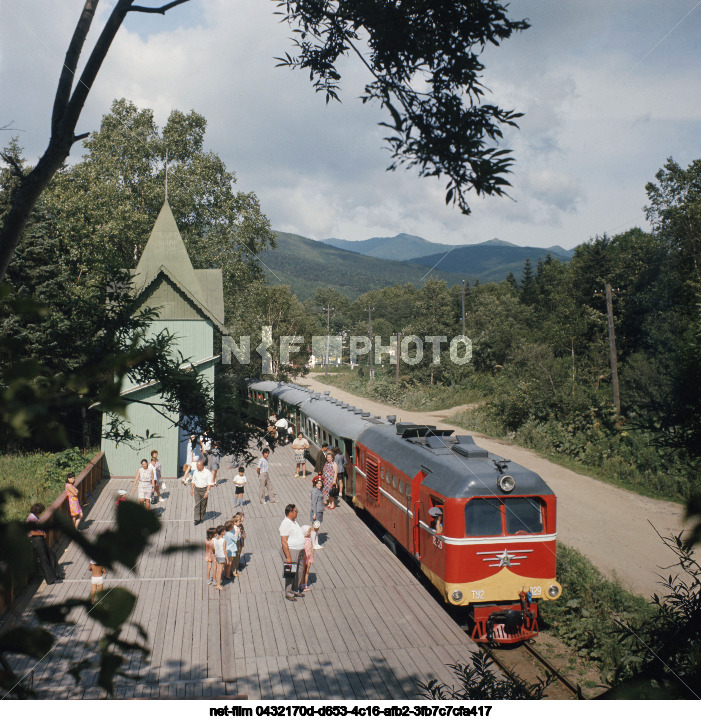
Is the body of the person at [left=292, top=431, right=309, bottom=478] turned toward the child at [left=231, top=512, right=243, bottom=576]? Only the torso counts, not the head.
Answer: yes

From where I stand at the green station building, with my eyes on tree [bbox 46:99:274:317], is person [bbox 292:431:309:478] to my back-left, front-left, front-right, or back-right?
back-right

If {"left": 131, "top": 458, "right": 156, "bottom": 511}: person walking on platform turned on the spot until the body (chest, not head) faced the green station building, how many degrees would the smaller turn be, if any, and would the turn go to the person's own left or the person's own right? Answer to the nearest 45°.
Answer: approximately 180°

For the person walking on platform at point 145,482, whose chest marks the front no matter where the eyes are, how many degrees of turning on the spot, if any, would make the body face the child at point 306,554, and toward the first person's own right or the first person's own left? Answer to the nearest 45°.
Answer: approximately 45° to the first person's own left

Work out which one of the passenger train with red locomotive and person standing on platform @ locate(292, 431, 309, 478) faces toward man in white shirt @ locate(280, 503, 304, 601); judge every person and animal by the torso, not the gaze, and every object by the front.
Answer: the person standing on platform

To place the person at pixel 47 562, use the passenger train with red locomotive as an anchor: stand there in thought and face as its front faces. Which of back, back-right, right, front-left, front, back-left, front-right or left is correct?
back-right

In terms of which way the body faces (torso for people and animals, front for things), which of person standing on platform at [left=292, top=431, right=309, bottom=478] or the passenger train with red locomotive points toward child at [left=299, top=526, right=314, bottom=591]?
the person standing on platform

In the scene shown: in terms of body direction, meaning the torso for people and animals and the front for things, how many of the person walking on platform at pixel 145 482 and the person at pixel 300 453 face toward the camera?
2
